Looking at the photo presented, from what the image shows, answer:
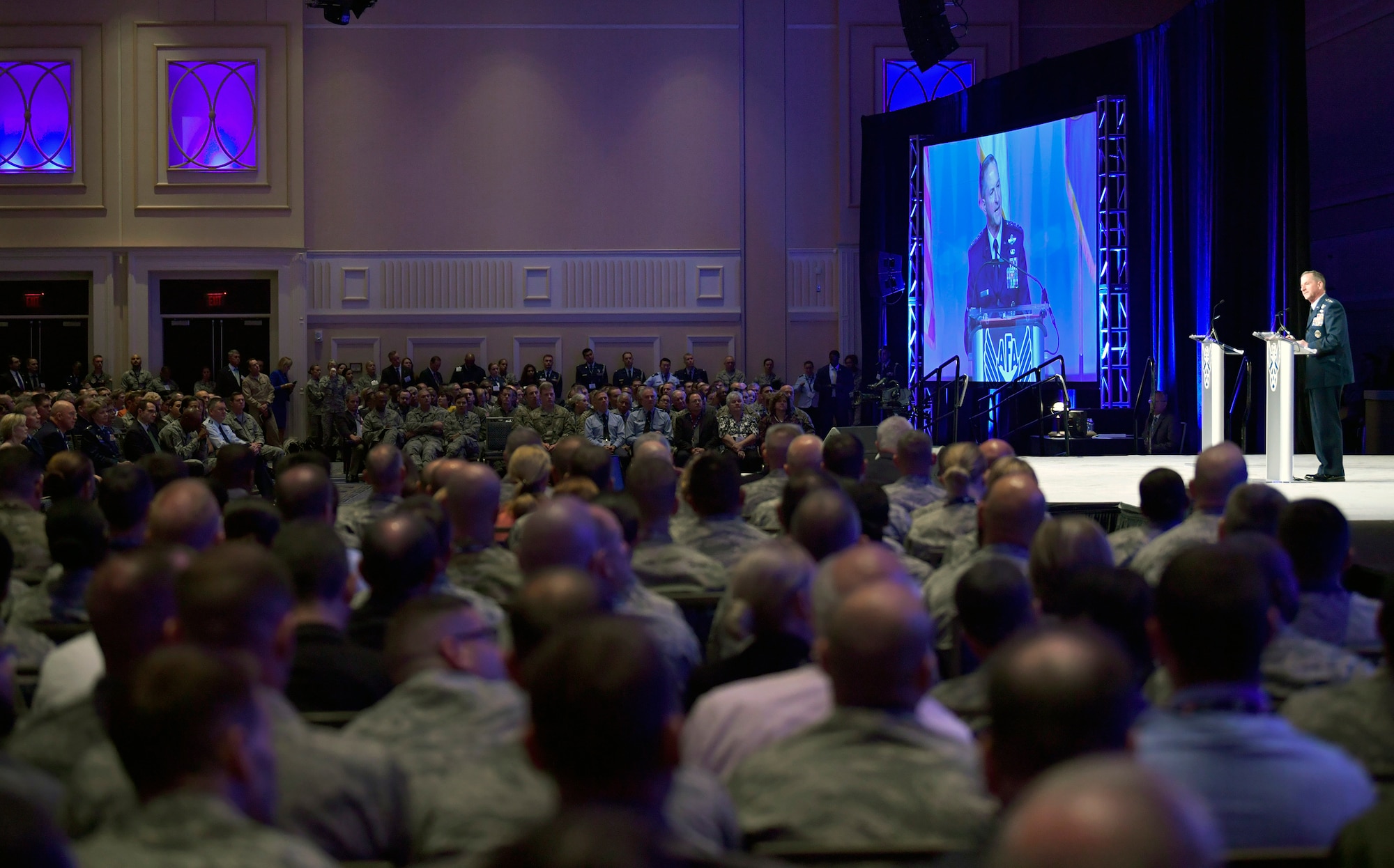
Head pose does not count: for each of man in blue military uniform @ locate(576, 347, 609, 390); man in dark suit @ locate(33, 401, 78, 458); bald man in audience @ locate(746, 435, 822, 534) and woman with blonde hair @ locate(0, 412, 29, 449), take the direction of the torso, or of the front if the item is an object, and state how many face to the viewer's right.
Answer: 2

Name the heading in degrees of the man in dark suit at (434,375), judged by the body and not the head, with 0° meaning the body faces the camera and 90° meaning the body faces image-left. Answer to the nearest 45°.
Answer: approximately 315°

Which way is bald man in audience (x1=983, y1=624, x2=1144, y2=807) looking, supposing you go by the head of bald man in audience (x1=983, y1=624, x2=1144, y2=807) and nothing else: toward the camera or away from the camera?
away from the camera

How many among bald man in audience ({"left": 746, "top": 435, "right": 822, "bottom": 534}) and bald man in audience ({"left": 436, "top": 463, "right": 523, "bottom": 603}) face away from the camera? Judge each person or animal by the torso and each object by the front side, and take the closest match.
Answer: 2

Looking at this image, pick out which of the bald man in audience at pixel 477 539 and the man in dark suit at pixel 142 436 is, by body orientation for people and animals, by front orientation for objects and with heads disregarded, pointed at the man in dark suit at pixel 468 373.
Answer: the bald man in audience

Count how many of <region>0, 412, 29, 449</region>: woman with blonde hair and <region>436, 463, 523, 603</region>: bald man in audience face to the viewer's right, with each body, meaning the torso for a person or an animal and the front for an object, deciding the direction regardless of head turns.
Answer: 1

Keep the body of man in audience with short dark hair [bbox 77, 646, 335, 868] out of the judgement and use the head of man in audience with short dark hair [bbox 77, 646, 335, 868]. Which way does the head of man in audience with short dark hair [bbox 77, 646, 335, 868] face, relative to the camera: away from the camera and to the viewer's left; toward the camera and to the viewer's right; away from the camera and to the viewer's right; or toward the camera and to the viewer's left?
away from the camera and to the viewer's right

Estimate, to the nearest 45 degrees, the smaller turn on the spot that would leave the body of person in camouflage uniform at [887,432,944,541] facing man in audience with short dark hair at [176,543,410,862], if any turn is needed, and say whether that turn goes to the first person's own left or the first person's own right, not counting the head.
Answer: approximately 180°

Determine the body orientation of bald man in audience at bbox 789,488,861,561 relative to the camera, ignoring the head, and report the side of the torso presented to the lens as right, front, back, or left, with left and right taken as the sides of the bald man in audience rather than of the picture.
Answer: back

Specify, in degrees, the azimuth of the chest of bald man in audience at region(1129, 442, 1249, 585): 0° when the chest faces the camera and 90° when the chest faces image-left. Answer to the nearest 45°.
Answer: approximately 180°

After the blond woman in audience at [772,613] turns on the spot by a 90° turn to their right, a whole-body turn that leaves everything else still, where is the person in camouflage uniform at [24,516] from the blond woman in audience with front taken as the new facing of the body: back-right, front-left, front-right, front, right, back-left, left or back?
back

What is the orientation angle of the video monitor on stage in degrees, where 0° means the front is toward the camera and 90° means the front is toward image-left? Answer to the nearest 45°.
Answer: approximately 45°

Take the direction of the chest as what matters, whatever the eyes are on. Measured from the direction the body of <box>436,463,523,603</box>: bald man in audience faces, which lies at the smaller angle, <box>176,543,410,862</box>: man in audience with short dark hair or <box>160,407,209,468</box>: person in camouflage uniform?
the person in camouflage uniform
